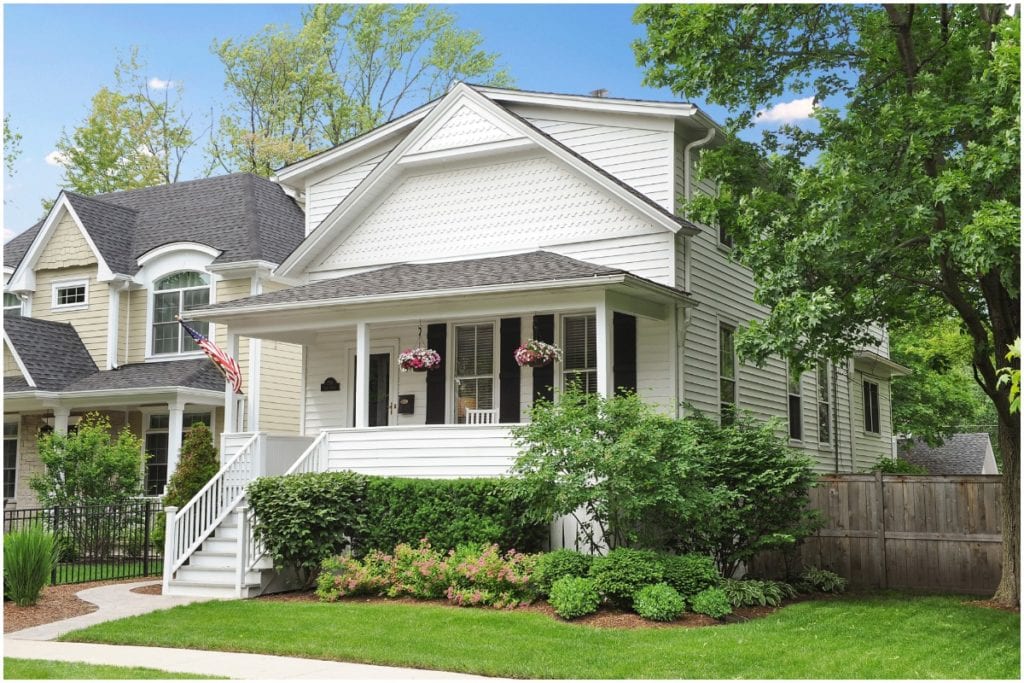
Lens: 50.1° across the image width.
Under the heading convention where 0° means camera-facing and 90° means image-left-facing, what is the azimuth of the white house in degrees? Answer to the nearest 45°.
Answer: approximately 45°

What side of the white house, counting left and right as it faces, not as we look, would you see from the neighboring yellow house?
right

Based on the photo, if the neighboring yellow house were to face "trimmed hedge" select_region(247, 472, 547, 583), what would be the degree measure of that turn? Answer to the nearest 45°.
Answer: approximately 45° to its left

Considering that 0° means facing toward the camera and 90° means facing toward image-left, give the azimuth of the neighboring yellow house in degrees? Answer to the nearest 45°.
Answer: approximately 45°

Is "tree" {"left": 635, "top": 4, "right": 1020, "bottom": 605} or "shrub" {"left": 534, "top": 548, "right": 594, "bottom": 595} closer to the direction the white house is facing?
the shrub

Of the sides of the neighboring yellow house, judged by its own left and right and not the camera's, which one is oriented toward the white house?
left

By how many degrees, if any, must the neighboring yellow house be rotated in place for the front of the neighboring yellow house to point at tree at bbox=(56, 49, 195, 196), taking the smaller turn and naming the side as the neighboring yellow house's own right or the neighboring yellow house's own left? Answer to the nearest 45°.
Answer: approximately 135° to the neighboring yellow house's own right

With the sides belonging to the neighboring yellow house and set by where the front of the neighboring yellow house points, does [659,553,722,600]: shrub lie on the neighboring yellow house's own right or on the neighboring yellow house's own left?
on the neighboring yellow house's own left

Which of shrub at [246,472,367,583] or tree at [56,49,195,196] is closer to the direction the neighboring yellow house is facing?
the shrub

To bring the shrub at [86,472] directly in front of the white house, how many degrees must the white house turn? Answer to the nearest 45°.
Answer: approximately 90° to its right
